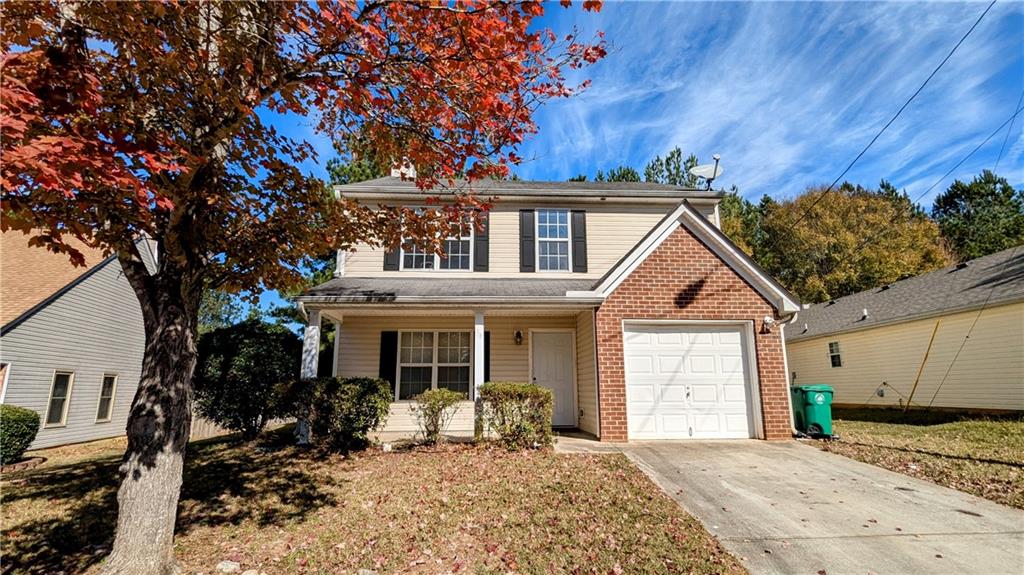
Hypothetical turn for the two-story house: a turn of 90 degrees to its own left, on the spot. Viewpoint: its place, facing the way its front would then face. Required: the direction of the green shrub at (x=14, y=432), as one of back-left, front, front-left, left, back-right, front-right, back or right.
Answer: back

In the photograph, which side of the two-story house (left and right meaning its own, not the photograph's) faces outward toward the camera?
front

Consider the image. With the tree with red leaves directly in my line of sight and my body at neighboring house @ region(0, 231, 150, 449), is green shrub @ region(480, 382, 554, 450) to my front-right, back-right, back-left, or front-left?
front-left

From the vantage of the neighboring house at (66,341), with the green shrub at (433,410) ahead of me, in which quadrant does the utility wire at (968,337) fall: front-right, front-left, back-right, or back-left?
front-left

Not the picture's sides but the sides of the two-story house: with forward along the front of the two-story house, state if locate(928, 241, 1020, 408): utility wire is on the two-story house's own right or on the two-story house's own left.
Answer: on the two-story house's own left

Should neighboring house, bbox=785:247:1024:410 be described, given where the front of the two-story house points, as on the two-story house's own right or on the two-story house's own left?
on the two-story house's own left

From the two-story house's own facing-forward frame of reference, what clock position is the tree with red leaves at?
The tree with red leaves is roughly at 1 o'clock from the two-story house.

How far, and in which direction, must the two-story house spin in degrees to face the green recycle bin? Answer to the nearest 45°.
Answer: approximately 90° to its left

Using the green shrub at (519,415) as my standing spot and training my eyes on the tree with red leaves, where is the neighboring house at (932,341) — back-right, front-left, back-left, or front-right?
back-left

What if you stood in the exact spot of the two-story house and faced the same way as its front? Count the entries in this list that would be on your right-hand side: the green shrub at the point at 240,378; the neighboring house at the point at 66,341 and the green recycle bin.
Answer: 2

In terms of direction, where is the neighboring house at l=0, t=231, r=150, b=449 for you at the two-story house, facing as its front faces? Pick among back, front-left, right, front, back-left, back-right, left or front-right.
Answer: right
